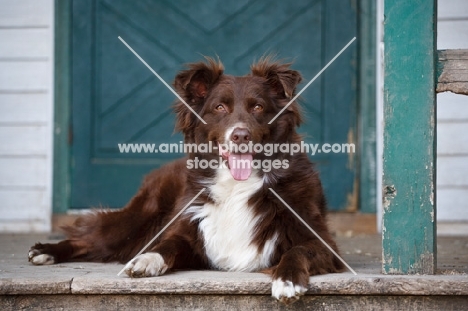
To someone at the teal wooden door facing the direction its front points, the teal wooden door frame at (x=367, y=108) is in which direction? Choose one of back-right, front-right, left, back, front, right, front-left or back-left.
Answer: left

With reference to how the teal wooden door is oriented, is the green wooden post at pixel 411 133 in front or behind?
in front

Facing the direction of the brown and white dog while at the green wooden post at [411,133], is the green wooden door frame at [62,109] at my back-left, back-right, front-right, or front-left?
front-right

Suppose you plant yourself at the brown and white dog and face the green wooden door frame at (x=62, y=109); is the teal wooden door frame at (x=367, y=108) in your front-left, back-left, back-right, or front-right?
front-right

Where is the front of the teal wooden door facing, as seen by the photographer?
facing the viewer

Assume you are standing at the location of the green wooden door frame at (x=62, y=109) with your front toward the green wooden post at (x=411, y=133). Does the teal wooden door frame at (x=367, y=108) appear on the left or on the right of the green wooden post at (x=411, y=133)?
left

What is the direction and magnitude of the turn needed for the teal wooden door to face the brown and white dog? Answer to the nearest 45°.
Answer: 0° — it already faces it
